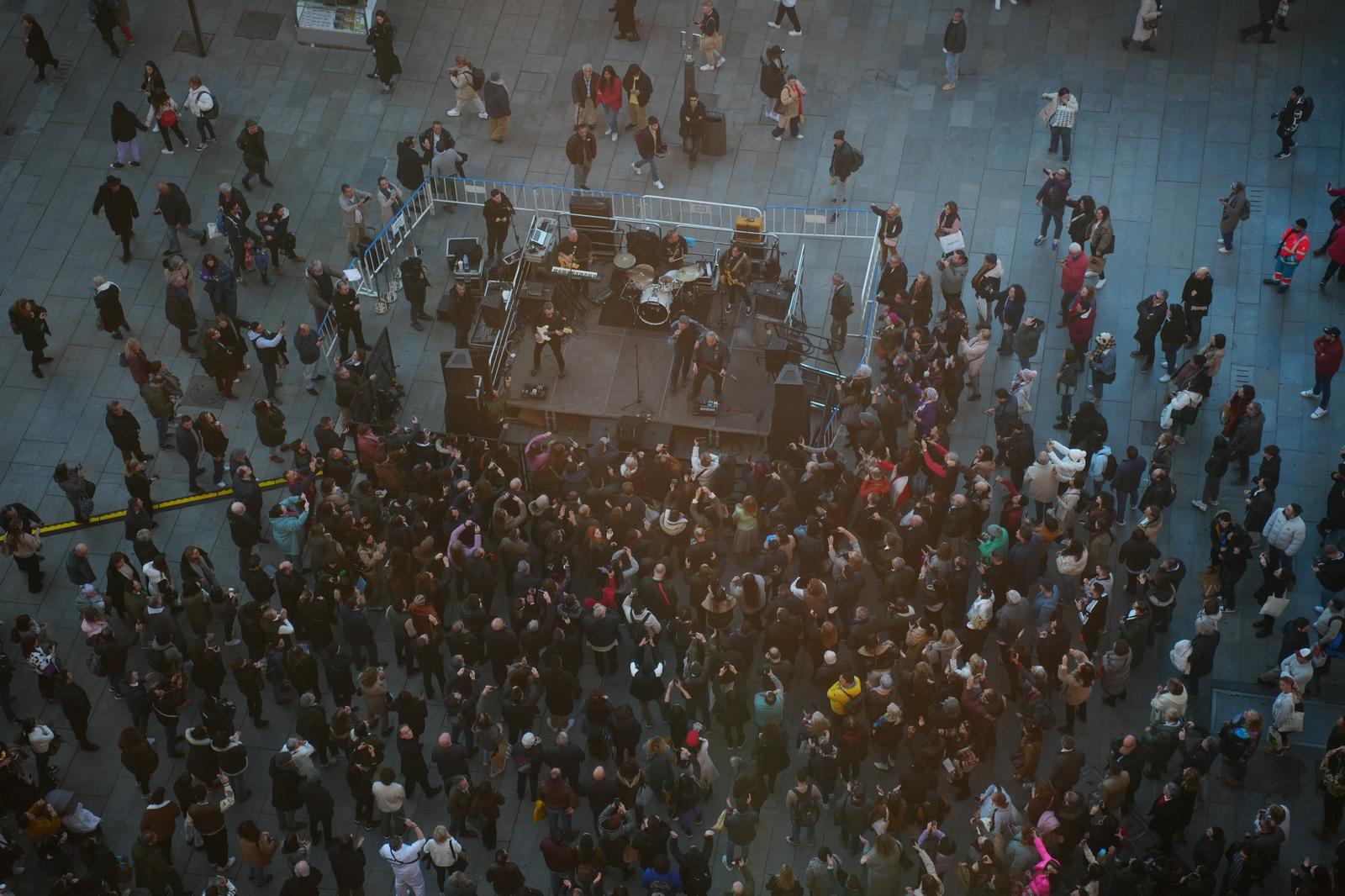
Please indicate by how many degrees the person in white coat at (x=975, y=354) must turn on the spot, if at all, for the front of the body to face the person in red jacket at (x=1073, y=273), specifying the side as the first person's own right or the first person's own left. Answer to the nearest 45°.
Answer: approximately 135° to the first person's own right

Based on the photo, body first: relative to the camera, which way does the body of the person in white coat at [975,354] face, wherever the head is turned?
to the viewer's left

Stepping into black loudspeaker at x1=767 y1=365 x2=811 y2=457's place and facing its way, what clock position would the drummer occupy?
The drummer is roughly at 5 o'clock from the black loudspeaker.

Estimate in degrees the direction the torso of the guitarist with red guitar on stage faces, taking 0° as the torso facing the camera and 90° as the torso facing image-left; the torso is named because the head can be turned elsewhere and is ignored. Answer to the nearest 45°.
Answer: approximately 0°

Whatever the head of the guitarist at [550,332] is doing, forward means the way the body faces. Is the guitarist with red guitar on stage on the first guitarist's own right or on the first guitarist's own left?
on the first guitarist's own left

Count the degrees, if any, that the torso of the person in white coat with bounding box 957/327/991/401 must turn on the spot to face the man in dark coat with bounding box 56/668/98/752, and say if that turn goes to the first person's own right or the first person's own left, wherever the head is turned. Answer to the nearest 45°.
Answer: approximately 45° to the first person's own left
